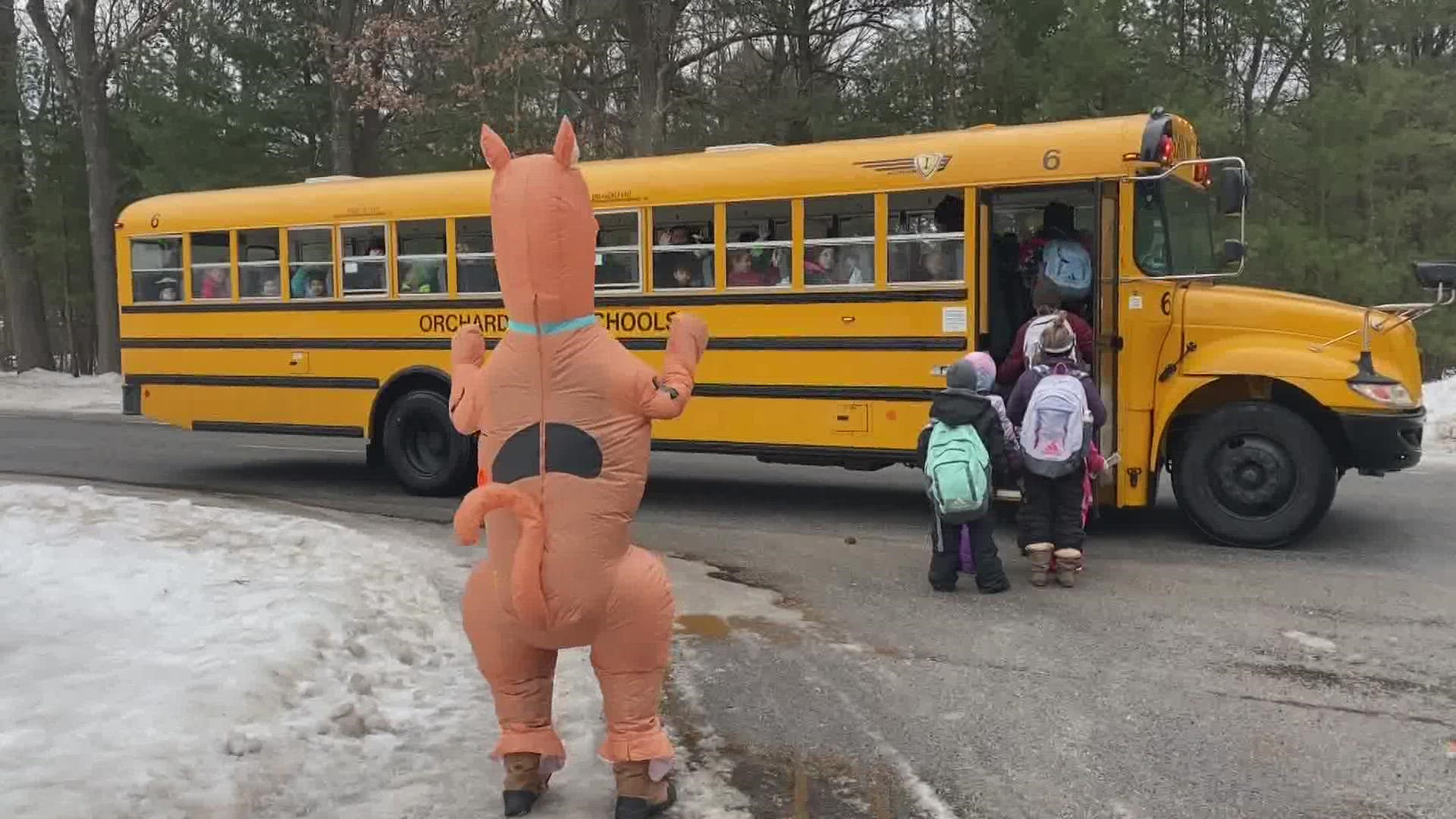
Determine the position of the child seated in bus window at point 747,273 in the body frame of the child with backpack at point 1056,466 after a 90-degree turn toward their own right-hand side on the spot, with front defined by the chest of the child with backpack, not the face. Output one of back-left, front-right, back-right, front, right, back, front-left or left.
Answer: back-left

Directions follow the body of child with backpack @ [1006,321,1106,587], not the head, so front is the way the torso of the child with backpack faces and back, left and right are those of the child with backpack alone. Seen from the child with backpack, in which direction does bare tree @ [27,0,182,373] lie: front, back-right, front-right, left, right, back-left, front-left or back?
front-left

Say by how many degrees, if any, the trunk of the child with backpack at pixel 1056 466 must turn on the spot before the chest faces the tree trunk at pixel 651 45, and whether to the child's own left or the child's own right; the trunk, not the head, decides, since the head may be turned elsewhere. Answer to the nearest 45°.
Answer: approximately 45° to the child's own left

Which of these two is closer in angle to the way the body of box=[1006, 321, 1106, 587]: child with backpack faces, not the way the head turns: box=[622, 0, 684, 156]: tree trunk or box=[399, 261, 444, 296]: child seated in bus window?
the tree trunk

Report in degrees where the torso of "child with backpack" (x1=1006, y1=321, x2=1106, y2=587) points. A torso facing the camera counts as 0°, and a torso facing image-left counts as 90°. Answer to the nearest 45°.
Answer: approximately 180°

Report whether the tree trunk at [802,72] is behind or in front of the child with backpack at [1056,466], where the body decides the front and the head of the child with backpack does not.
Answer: in front

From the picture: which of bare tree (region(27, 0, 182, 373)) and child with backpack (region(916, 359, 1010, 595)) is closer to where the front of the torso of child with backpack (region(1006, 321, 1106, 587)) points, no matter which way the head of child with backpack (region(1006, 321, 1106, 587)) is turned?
the bare tree
